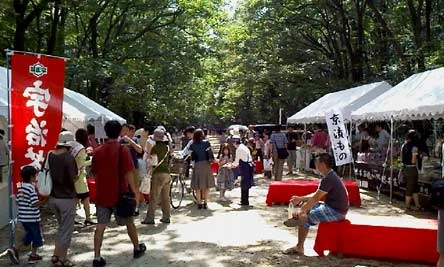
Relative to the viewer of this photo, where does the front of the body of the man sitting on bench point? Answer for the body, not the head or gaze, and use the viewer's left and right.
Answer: facing to the left of the viewer

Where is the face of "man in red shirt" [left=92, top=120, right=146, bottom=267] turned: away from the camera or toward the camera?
away from the camera

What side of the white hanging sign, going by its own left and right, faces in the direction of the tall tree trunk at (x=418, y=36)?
back

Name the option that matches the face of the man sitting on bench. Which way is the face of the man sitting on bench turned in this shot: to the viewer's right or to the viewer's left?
to the viewer's left

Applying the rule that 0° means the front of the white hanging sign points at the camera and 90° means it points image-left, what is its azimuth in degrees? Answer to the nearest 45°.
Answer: approximately 0°

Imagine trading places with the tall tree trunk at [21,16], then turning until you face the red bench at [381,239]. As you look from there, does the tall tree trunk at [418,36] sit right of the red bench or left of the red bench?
left
